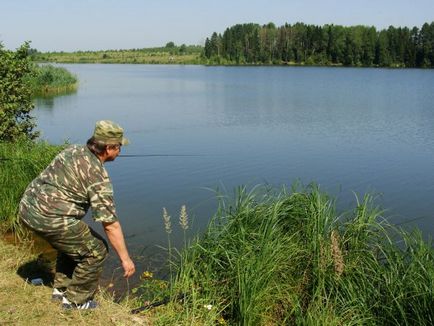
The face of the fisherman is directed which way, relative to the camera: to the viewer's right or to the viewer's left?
to the viewer's right

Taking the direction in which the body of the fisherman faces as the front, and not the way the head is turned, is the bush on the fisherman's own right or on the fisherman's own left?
on the fisherman's own left

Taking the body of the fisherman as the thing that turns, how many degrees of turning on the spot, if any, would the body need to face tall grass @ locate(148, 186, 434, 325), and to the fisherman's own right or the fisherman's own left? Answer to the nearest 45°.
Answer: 0° — they already face it

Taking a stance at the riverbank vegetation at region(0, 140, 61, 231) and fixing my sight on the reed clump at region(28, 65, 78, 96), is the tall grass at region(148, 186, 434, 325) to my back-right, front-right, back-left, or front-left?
back-right

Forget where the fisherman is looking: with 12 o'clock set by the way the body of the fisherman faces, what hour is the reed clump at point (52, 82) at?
The reed clump is roughly at 9 o'clock from the fisherman.

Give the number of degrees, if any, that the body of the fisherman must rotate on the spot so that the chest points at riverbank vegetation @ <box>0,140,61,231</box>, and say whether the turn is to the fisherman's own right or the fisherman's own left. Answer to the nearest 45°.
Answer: approximately 90° to the fisherman's own left

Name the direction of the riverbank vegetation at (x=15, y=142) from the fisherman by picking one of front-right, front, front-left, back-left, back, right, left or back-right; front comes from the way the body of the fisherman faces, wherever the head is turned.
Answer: left

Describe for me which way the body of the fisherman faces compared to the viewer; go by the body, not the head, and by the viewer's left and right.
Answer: facing to the right of the viewer
